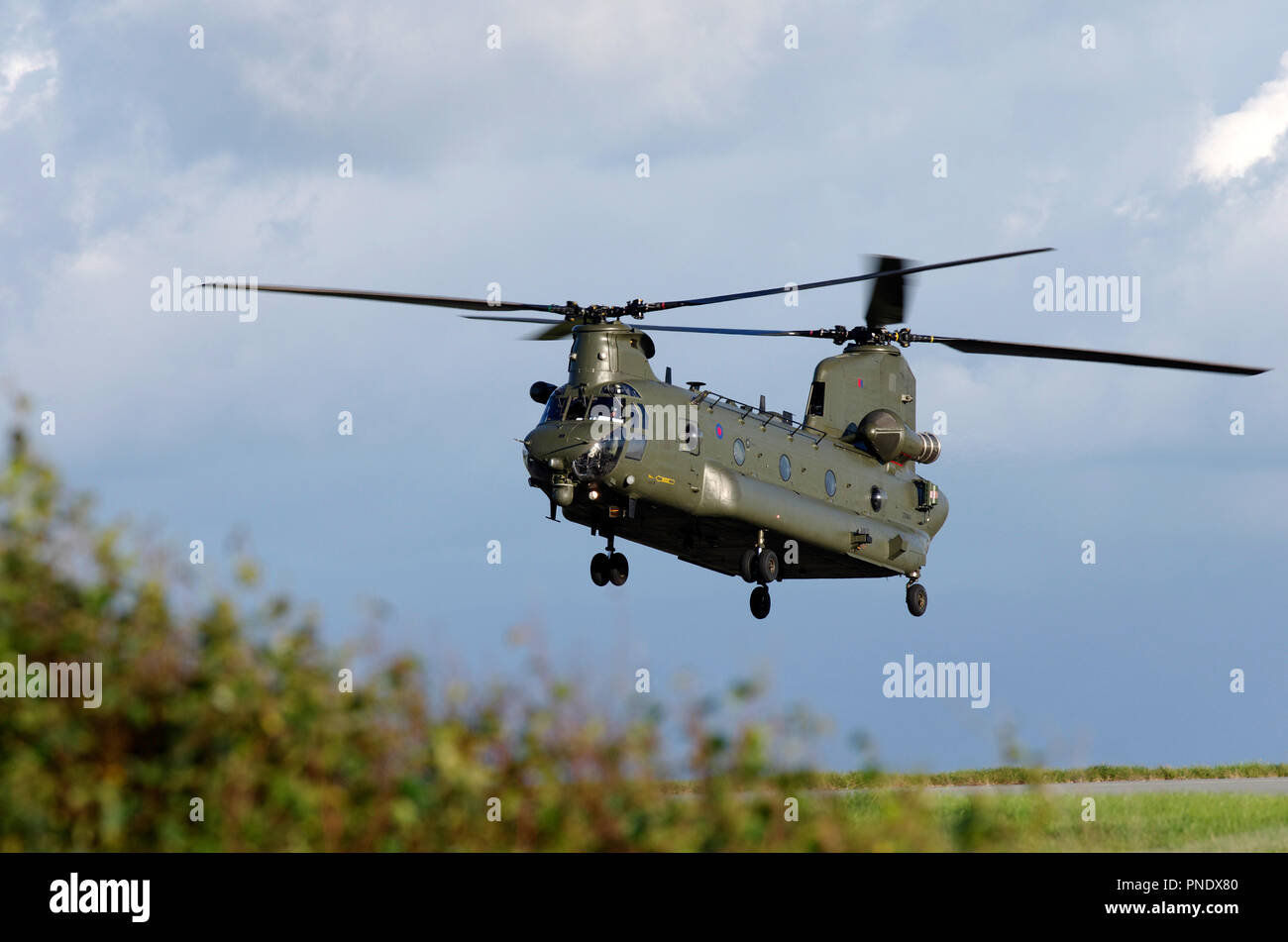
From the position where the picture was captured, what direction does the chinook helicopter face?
facing the viewer and to the left of the viewer
